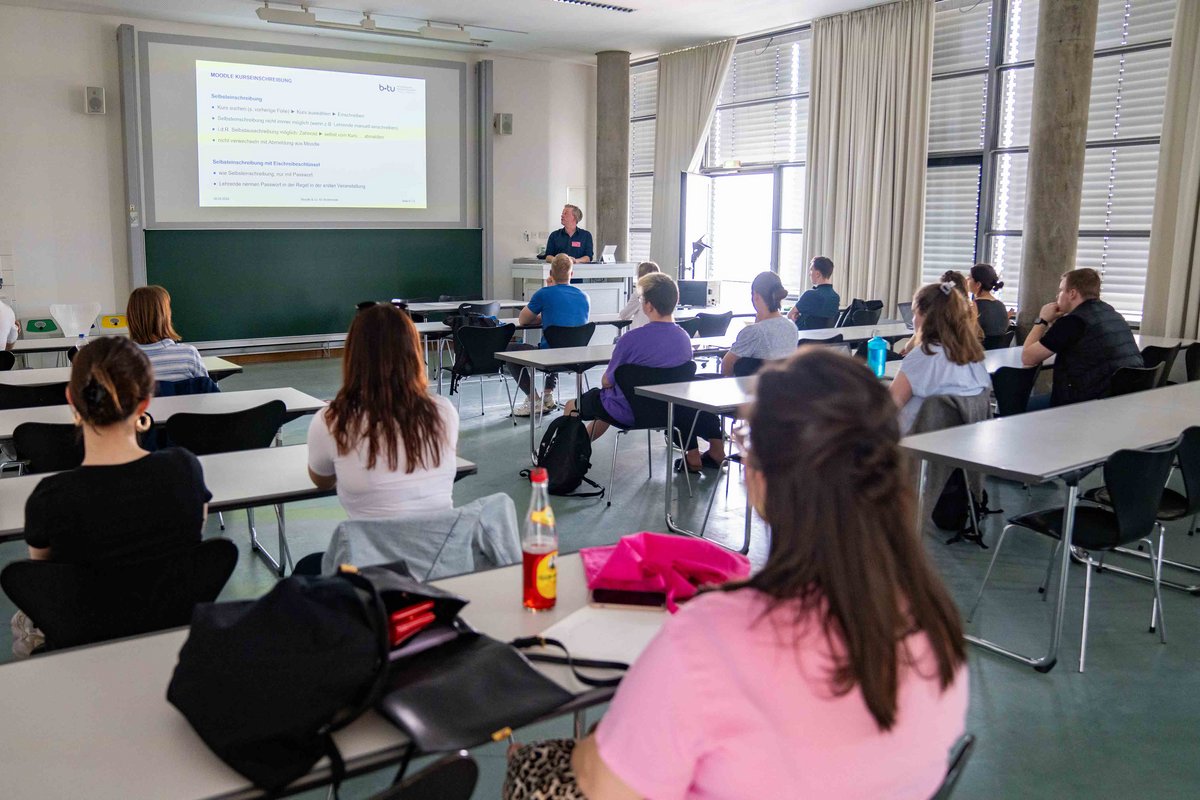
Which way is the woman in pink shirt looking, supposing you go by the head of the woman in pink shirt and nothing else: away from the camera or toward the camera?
away from the camera

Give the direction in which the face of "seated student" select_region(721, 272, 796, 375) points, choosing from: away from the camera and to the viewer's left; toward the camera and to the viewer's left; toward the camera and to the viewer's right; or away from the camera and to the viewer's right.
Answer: away from the camera and to the viewer's left

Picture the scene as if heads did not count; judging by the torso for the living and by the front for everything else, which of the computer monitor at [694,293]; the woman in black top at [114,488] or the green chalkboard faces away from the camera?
the woman in black top

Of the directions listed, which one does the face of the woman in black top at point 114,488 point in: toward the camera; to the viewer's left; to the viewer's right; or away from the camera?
away from the camera

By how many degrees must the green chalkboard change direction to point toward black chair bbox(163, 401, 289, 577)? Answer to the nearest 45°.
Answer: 0° — it already faces it

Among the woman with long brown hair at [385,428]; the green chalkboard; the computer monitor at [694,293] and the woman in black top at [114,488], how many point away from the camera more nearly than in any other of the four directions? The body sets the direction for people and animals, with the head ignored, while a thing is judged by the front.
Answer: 2

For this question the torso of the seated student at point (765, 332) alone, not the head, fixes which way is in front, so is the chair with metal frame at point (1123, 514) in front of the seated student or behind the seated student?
behind

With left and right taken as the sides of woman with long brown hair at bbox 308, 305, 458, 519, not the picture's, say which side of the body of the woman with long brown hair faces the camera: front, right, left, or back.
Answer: back

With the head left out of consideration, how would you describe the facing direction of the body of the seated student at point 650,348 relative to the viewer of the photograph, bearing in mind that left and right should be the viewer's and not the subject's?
facing away from the viewer and to the left of the viewer

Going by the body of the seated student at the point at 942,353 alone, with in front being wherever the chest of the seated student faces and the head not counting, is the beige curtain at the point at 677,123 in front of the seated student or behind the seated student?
in front

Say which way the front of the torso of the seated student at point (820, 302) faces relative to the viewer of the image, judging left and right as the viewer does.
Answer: facing away from the viewer and to the left of the viewer

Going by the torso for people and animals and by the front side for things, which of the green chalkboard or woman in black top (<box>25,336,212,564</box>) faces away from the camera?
the woman in black top

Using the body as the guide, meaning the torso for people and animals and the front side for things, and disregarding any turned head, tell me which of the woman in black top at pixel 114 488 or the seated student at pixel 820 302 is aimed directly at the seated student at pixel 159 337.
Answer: the woman in black top

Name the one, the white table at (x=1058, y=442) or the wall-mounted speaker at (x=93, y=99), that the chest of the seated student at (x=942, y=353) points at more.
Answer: the wall-mounted speaker
